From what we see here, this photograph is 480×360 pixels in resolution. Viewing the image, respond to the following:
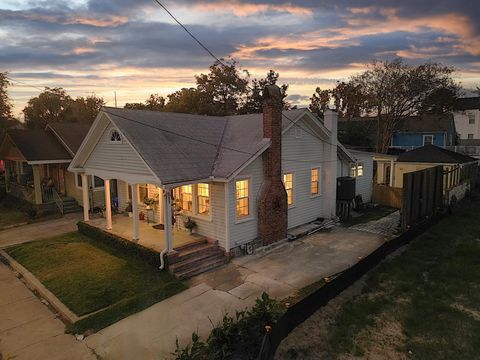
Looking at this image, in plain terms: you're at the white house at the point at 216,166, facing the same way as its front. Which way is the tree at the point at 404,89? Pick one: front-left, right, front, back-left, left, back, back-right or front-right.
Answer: back

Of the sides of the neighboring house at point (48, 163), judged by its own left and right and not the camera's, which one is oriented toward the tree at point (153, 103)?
back

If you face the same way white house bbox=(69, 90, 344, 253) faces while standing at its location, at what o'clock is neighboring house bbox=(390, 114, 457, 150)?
The neighboring house is roughly at 6 o'clock from the white house.

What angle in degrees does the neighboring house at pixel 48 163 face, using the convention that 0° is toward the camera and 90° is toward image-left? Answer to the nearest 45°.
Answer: approximately 45°

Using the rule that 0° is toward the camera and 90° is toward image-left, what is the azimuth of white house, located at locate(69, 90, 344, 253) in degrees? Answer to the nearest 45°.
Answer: approximately 45°

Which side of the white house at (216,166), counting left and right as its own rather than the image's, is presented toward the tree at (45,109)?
right

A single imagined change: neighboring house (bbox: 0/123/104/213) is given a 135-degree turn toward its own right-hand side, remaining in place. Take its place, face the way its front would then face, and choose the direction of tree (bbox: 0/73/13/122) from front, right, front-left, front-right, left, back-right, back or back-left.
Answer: front

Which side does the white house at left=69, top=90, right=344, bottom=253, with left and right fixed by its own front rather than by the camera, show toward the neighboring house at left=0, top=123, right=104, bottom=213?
right

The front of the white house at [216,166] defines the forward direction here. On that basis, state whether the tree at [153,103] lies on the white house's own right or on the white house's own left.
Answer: on the white house's own right

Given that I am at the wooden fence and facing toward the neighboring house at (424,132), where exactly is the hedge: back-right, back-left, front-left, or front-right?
back-left
